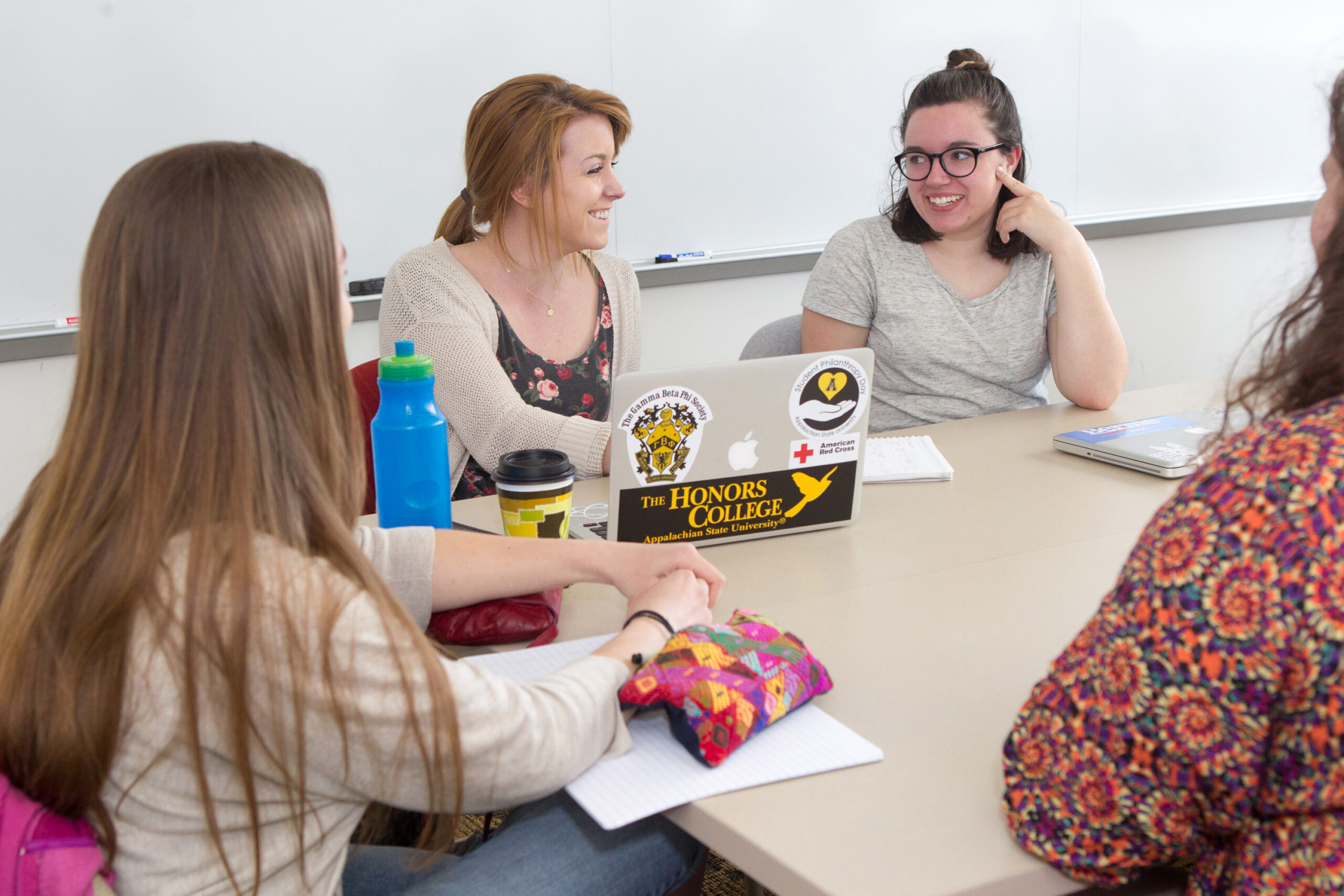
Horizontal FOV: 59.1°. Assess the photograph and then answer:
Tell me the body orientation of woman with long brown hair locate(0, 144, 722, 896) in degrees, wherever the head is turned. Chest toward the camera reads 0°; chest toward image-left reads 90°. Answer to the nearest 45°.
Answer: approximately 225°

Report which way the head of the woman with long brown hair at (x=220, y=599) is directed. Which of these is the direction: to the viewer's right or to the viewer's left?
to the viewer's right

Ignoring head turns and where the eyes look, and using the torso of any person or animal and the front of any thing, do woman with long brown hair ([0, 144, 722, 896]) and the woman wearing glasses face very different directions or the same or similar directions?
very different directions

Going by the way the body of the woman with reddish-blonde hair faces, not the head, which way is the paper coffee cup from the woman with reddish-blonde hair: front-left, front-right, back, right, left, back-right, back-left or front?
front-right

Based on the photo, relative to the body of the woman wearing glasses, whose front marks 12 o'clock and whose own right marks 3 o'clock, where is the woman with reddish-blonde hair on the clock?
The woman with reddish-blonde hair is roughly at 2 o'clock from the woman wearing glasses.

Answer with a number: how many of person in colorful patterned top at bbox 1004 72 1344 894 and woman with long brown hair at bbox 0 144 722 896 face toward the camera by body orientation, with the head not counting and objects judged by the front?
0

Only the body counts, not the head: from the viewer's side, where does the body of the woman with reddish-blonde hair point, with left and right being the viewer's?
facing the viewer and to the right of the viewer

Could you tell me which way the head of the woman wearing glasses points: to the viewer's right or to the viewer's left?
to the viewer's left

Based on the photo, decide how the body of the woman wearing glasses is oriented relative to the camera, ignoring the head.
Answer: toward the camera

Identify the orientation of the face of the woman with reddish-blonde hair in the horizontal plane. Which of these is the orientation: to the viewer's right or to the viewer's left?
to the viewer's right

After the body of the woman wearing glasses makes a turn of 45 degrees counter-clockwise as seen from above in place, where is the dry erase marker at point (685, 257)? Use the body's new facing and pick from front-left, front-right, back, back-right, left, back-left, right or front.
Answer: back

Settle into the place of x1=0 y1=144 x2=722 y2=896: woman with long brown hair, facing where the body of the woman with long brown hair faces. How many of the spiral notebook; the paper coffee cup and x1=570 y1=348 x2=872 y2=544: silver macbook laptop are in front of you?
3

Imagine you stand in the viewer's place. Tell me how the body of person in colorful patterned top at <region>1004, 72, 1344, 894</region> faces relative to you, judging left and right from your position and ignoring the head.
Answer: facing away from the viewer and to the left of the viewer

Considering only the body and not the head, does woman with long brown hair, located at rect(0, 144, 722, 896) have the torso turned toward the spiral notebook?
yes
